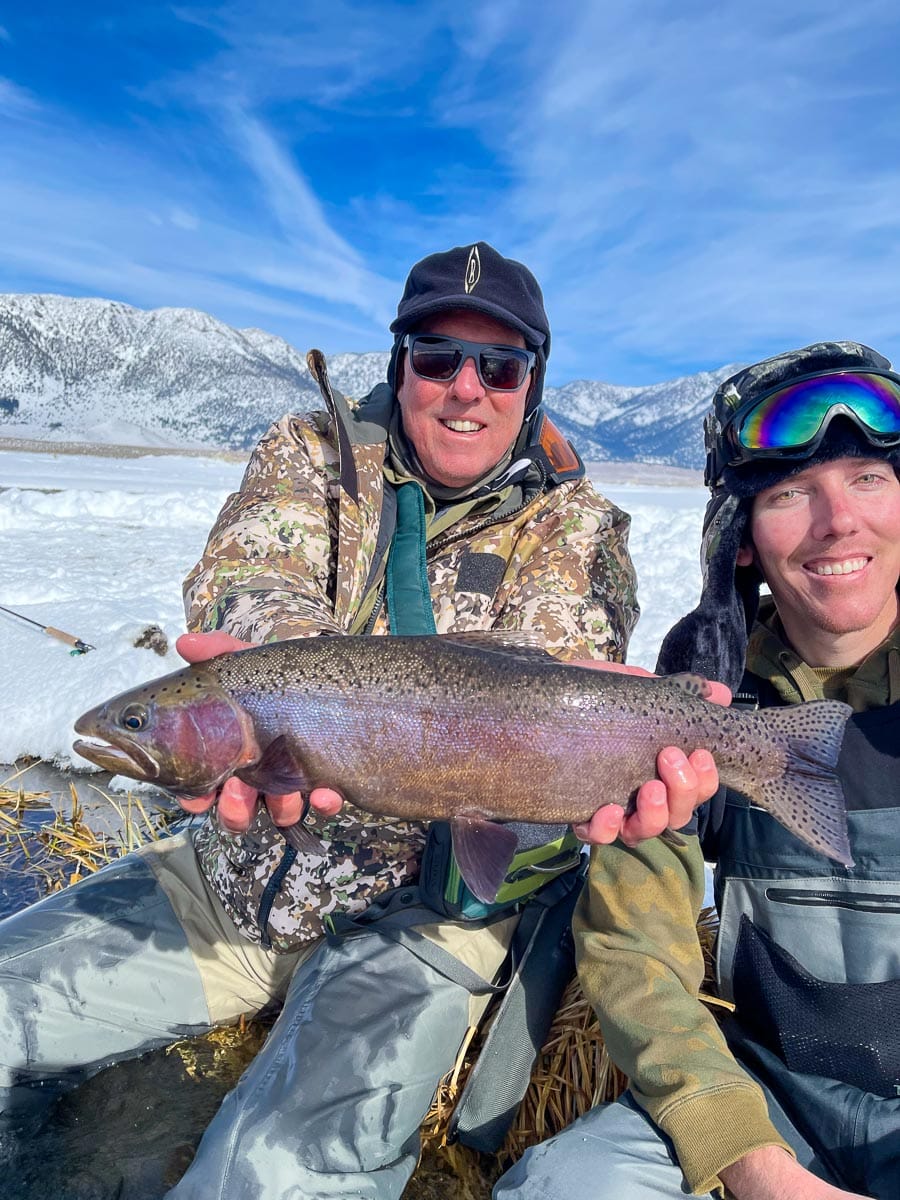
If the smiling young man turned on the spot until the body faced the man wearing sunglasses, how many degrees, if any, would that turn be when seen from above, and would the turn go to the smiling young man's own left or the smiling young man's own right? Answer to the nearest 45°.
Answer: approximately 90° to the smiling young man's own right
